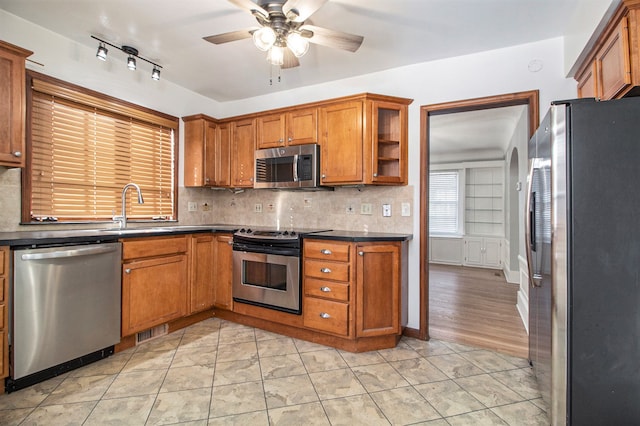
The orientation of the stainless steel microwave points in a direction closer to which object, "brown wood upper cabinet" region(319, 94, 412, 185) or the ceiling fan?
the ceiling fan

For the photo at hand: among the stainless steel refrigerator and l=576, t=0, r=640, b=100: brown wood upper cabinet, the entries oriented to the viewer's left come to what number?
2

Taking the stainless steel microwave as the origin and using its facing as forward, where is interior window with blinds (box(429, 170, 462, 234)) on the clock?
The interior window with blinds is roughly at 6 o'clock from the stainless steel microwave.

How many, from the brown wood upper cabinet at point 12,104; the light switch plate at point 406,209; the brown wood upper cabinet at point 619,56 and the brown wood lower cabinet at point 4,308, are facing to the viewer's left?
1

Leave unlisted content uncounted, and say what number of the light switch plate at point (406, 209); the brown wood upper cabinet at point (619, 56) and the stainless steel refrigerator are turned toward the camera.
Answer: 1

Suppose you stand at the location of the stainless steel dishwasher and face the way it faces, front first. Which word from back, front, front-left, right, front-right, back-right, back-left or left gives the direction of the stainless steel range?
front-left

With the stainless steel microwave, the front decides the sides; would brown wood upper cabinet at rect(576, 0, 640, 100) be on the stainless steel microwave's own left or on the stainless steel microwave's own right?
on the stainless steel microwave's own left

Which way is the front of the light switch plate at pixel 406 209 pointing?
toward the camera

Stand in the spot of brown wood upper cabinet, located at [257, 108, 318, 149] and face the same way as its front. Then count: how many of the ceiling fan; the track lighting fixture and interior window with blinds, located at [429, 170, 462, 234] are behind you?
1

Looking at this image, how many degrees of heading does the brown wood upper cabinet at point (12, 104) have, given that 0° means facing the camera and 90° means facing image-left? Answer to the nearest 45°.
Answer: approximately 315°

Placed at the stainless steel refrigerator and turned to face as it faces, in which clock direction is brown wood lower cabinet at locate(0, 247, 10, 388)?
The brown wood lower cabinet is roughly at 11 o'clock from the stainless steel refrigerator.

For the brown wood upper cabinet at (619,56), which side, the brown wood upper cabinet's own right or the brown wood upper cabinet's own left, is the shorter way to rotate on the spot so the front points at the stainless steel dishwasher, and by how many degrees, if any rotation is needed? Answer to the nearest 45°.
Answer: approximately 45° to the brown wood upper cabinet's own left

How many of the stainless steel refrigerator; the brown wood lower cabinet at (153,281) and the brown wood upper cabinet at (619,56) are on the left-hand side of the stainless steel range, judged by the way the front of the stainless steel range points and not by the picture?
2

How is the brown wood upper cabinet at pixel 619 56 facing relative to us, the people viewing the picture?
facing to the left of the viewer

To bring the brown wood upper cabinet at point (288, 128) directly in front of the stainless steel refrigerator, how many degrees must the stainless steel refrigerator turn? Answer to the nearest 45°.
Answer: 0° — it already faces it
